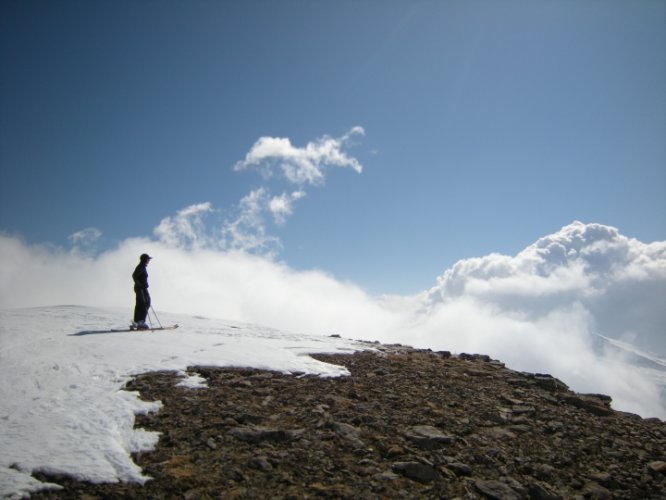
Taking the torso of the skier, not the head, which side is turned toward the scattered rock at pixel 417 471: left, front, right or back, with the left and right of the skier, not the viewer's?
right

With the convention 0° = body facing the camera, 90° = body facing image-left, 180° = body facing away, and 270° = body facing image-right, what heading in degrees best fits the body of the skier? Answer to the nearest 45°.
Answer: approximately 270°

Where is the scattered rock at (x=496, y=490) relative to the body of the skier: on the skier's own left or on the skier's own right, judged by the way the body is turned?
on the skier's own right

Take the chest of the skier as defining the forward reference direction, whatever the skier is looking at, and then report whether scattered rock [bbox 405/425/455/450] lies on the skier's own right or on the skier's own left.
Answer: on the skier's own right
